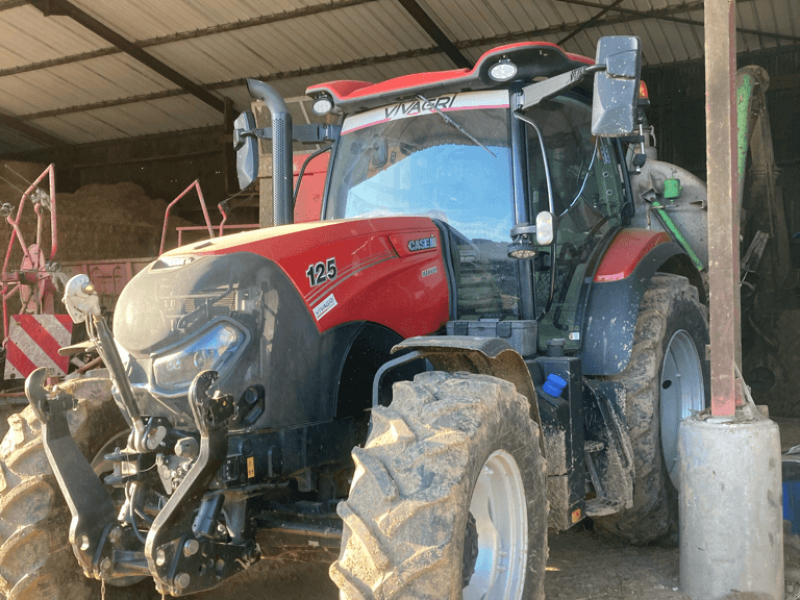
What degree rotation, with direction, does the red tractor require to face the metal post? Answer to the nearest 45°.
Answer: approximately 135° to its left

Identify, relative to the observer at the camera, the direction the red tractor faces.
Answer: facing the viewer and to the left of the viewer
